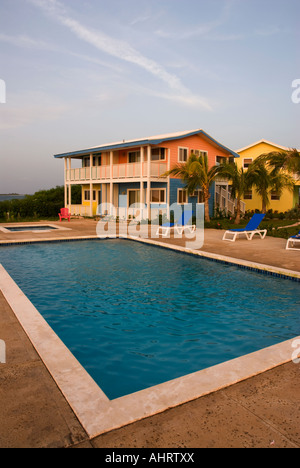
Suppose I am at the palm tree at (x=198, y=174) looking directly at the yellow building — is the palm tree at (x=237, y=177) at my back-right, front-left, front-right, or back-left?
front-right

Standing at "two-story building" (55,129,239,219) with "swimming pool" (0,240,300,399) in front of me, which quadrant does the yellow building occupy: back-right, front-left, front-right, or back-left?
back-left

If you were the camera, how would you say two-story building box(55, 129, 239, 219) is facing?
facing the viewer and to the left of the viewer

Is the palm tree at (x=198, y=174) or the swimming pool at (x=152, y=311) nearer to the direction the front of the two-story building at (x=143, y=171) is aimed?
the swimming pool

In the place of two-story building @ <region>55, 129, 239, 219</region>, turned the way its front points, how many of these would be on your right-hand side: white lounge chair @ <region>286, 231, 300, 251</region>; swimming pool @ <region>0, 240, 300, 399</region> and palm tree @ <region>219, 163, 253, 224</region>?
0

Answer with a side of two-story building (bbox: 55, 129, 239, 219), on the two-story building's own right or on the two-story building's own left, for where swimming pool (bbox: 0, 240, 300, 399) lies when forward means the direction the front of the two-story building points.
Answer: on the two-story building's own left

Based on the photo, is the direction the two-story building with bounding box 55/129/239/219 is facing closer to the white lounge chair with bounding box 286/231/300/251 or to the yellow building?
the white lounge chair

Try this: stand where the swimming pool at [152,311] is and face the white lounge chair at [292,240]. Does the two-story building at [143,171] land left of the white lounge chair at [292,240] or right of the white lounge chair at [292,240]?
left

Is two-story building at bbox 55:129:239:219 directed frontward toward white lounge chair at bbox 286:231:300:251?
no

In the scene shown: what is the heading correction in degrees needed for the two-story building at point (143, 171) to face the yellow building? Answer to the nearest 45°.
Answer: approximately 180°

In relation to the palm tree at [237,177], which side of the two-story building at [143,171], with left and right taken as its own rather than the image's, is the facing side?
left
